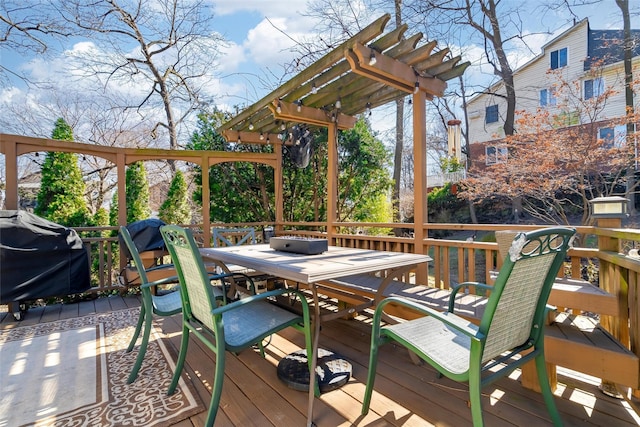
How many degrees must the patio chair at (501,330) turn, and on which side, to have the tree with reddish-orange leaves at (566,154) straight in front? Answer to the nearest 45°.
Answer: approximately 45° to its right

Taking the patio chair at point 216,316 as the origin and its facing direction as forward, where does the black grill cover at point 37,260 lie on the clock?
The black grill cover is roughly at 9 o'clock from the patio chair.

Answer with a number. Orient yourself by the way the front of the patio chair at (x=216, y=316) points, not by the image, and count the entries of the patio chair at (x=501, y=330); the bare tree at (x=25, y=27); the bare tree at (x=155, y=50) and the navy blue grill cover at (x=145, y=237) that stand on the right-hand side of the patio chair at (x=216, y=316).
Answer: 1

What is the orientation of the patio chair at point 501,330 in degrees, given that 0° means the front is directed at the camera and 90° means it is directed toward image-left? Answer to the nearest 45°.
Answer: approximately 135°

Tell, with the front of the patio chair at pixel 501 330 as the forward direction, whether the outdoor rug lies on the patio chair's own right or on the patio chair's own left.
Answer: on the patio chair's own left

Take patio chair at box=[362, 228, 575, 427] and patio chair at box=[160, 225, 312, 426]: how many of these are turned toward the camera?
0

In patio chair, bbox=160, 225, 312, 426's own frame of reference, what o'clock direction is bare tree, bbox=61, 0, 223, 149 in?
The bare tree is roughly at 10 o'clock from the patio chair.

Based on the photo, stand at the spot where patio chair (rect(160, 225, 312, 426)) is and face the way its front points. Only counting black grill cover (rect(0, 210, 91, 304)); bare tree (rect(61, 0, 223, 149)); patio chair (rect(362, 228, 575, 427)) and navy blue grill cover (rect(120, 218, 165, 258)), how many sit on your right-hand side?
1

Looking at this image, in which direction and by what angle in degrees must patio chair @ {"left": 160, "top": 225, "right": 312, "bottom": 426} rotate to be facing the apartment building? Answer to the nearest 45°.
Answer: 0° — it already faces it

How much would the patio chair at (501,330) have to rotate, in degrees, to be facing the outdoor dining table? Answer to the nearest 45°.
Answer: approximately 45° to its left

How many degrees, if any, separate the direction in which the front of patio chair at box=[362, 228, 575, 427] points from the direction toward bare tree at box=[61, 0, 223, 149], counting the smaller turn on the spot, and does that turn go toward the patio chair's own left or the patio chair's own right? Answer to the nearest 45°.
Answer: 0° — it already faces it

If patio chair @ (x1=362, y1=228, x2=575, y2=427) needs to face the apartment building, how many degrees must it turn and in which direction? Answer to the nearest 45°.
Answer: approximately 45° to its right

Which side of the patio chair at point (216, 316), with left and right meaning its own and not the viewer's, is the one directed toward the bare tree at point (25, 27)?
left

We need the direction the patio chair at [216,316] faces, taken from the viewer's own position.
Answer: facing away from the viewer and to the right of the viewer

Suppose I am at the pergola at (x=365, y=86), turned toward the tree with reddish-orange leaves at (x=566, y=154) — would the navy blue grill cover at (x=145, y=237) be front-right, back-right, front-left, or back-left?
back-left
